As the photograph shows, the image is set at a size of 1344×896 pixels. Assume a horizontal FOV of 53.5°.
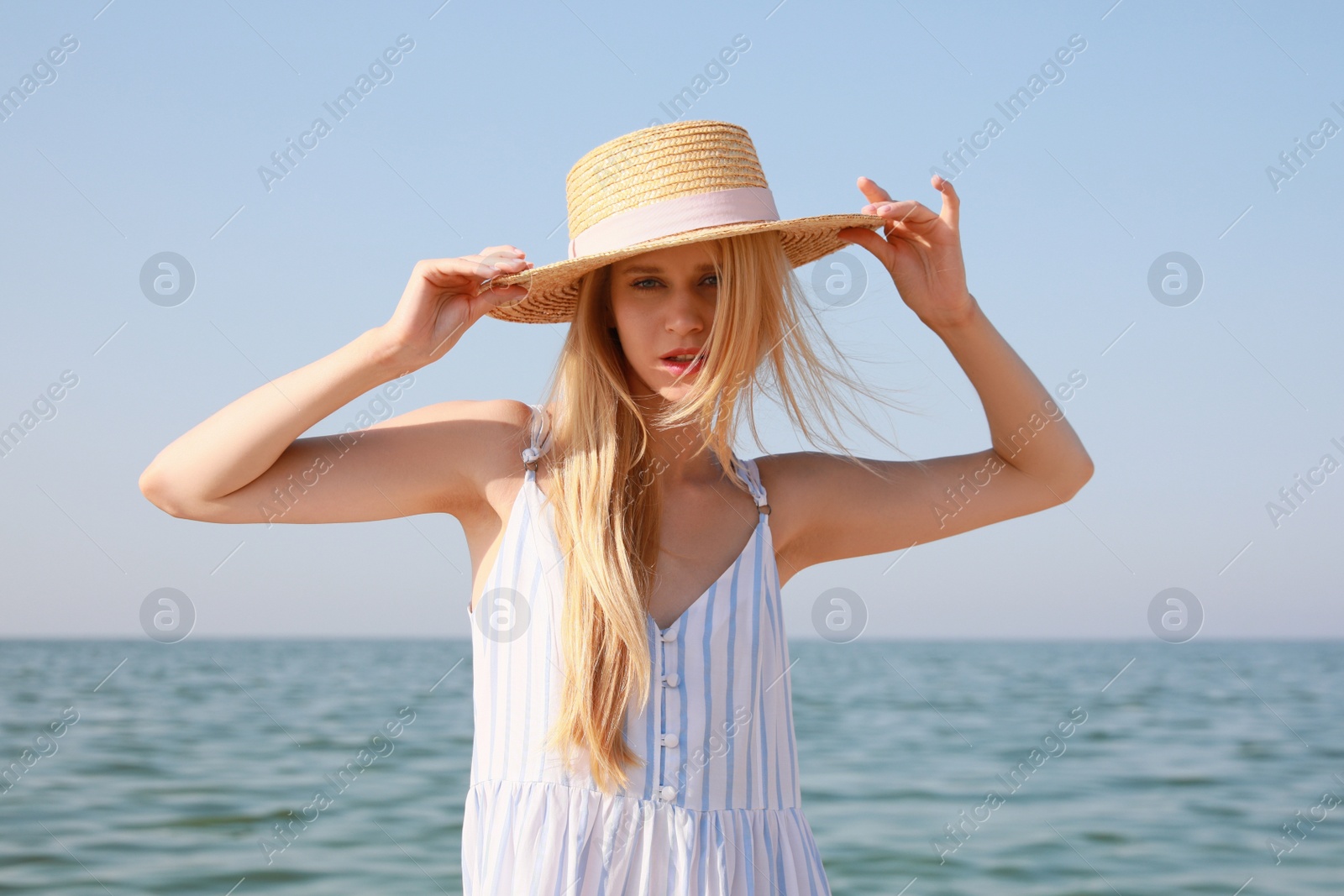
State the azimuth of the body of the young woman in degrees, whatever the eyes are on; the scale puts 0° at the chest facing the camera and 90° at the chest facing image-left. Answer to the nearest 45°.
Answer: approximately 0°
